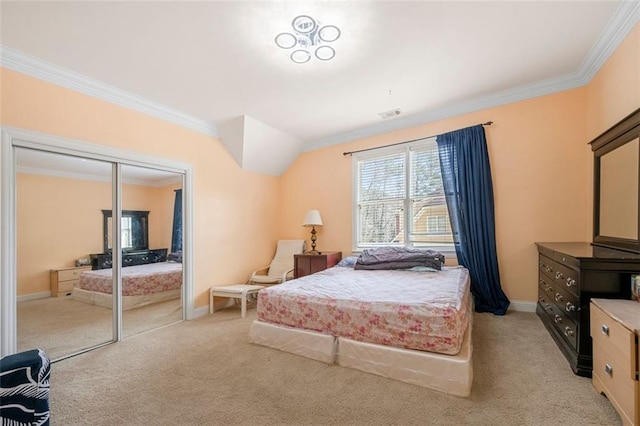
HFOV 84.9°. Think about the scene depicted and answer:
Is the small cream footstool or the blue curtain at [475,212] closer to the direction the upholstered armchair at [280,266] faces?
the small cream footstool

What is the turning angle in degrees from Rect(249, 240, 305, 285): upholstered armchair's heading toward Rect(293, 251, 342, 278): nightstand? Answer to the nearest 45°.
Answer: approximately 90° to its left

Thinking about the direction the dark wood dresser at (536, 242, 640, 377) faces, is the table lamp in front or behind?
in front

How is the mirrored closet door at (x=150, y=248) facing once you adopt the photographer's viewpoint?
facing the viewer and to the right of the viewer

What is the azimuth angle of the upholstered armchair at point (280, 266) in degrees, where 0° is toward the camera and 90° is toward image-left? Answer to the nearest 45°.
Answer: approximately 45°

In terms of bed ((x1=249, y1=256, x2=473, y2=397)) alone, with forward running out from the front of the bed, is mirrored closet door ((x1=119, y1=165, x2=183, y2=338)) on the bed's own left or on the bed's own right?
on the bed's own right

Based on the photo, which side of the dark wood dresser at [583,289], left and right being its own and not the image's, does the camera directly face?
left

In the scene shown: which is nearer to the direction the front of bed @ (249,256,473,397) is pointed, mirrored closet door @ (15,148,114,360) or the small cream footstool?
the mirrored closet door

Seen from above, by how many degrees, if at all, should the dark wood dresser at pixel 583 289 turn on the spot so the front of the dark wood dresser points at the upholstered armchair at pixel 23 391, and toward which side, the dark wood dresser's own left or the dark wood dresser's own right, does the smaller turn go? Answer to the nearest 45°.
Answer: approximately 45° to the dark wood dresser's own left

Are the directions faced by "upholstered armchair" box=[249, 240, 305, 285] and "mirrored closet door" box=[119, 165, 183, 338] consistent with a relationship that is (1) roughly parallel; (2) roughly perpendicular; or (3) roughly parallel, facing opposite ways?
roughly perpendicular

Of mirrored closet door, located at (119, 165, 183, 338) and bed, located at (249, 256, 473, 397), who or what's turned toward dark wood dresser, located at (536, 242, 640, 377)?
the mirrored closet door
